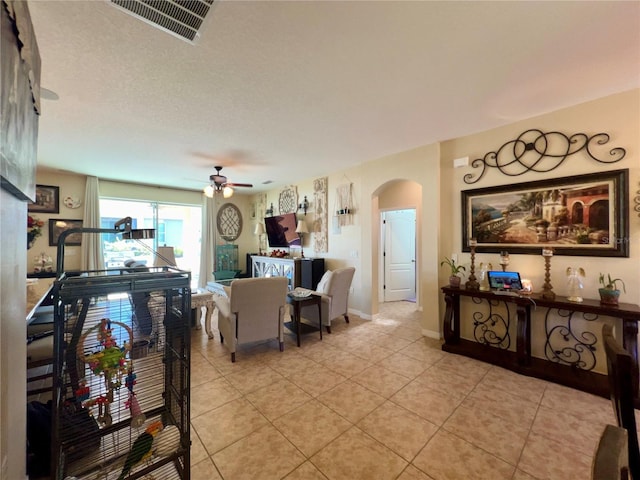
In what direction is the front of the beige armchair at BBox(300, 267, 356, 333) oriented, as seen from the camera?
facing away from the viewer and to the left of the viewer

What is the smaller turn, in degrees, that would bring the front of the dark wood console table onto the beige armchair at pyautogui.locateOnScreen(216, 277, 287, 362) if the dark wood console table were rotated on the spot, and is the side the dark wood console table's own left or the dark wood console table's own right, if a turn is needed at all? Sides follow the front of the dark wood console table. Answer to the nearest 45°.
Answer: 0° — it already faces it

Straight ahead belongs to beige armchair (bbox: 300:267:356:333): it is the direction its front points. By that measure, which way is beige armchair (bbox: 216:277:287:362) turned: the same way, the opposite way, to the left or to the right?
the same way

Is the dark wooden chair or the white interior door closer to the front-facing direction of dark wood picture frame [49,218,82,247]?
the dark wooden chair

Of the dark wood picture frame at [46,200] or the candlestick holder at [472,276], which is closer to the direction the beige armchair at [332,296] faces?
the dark wood picture frame

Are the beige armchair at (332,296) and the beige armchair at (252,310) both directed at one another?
no

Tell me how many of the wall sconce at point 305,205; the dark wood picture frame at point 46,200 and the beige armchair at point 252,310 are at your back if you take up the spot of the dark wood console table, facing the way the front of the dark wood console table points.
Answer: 0

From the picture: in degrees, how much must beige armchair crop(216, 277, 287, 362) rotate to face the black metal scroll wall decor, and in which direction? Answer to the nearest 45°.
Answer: approximately 135° to its right

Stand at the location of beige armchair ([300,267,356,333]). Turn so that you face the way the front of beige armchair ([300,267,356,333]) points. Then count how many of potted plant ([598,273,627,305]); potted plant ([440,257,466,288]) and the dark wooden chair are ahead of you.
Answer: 0

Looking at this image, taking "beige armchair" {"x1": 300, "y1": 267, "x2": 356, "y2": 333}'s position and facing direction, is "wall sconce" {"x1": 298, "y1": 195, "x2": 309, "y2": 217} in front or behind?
in front

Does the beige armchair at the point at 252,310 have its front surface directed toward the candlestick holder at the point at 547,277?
no

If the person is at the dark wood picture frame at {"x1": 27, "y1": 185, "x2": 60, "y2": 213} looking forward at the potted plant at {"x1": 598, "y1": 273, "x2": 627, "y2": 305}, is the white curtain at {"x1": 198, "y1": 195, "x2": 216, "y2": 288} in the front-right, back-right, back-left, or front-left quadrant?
front-left

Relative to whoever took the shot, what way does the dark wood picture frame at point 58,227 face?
facing the viewer

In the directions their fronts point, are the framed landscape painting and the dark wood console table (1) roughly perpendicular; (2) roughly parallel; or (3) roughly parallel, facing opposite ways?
roughly parallel

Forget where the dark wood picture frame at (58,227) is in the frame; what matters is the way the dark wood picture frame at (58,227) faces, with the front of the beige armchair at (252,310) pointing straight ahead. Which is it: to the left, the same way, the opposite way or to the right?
the opposite way

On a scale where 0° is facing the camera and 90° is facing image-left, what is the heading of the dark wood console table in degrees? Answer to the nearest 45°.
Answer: approximately 45°

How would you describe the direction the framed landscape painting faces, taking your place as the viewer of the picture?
facing the viewer and to the left of the viewer
